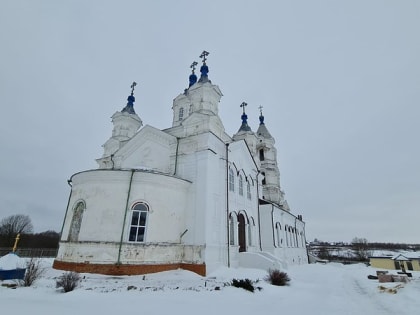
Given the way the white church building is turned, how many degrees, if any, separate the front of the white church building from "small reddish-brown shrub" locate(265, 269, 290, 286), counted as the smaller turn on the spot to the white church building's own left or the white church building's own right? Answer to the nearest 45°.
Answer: approximately 45° to the white church building's own right

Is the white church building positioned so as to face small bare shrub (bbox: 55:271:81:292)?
no

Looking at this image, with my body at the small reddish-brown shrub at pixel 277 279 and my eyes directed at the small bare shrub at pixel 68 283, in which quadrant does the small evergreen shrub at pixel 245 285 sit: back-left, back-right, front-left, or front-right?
front-left

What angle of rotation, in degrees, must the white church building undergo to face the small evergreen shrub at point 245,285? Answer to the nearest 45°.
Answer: approximately 90° to its right

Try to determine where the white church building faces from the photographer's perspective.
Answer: facing away from the viewer and to the right of the viewer

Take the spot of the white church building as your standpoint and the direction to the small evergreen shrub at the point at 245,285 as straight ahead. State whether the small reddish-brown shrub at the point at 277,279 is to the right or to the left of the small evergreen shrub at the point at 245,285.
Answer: left
